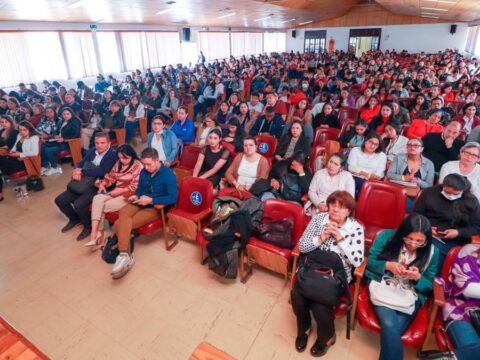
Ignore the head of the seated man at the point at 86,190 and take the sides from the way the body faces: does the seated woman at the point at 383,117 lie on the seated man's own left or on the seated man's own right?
on the seated man's own left

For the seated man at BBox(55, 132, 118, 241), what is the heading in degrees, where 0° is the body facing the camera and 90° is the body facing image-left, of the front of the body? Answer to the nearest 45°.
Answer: approximately 45°

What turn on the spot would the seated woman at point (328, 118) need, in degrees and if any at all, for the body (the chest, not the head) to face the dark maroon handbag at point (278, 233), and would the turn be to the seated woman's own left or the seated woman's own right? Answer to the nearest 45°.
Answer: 0° — they already face it

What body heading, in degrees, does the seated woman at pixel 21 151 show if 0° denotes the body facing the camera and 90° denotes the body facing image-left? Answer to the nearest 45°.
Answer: approximately 45°

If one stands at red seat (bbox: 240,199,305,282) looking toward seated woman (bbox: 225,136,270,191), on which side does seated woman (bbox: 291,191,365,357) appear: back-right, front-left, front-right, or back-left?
back-right

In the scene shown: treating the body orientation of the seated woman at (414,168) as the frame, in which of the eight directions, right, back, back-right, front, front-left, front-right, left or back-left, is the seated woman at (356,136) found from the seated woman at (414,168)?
back-right
